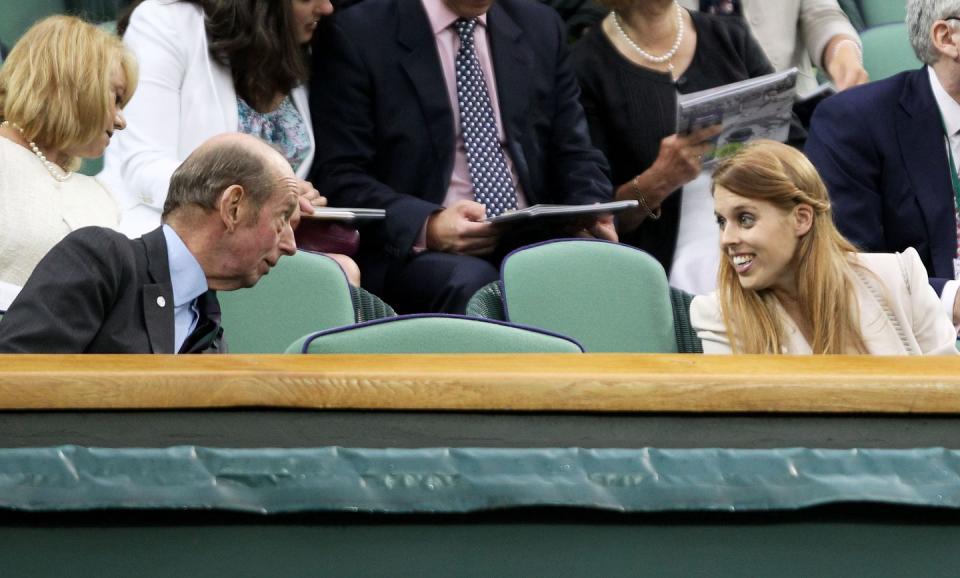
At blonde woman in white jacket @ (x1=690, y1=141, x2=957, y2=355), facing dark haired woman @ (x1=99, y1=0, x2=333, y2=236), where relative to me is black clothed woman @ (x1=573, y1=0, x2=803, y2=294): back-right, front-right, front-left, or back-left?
front-right

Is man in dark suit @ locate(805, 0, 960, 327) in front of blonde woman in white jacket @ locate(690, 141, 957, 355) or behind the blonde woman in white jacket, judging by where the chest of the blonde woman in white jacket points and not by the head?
behind

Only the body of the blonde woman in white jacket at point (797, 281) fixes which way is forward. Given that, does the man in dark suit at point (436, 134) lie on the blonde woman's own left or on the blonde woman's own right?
on the blonde woman's own right

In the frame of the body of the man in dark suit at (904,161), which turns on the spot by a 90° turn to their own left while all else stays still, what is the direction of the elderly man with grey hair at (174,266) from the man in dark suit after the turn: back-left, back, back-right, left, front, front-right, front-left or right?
back

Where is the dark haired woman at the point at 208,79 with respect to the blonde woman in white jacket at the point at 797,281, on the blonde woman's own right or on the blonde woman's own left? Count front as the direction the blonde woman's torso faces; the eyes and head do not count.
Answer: on the blonde woman's own right

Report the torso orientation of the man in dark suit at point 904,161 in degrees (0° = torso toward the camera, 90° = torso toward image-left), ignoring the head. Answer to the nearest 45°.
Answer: approximately 315°

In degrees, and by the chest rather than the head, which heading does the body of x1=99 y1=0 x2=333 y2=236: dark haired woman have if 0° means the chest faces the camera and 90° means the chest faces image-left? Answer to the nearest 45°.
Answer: approximately 315°

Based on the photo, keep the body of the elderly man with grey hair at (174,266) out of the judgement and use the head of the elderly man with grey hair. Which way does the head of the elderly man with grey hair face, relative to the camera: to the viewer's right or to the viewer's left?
to the viewer's right

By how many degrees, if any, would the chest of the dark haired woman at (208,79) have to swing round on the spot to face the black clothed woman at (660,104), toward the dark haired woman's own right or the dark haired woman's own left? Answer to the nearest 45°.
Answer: approximately 45° to the dark haired woman's own left

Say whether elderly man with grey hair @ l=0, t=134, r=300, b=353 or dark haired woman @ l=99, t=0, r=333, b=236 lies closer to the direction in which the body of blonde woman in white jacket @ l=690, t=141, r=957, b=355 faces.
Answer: the elderly man with grey hair

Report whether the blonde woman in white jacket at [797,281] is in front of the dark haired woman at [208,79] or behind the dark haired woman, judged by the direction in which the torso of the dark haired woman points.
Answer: in front

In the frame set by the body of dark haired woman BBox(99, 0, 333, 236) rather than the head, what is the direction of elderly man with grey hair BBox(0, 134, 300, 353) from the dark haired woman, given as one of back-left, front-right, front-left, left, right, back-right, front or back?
front-right

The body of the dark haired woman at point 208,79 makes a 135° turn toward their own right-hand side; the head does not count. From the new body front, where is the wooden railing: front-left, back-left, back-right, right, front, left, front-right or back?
left

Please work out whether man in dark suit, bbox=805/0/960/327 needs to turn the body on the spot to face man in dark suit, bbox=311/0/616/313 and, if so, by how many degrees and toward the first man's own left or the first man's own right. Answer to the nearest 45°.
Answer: approximately 135° to the first man's own right

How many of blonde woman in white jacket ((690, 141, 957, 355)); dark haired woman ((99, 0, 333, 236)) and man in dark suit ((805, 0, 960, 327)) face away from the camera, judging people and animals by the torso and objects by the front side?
0
